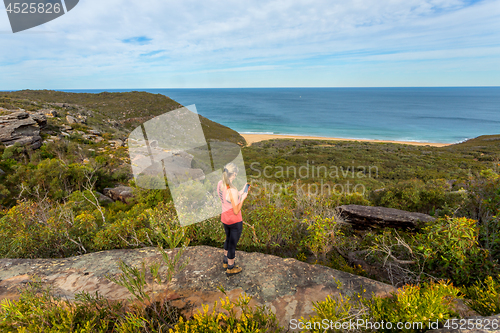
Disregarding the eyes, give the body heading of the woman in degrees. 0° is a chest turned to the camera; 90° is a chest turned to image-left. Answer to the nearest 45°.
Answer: approximately 225°

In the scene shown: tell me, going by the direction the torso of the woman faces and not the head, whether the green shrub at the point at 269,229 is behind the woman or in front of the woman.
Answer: in front

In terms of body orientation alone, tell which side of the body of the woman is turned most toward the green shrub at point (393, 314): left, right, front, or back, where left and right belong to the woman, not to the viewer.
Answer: right

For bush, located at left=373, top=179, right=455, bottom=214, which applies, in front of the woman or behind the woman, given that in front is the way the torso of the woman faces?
in front

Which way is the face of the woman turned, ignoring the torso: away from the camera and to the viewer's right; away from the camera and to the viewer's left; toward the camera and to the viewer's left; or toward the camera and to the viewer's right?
away from the camera and to the viewer's right

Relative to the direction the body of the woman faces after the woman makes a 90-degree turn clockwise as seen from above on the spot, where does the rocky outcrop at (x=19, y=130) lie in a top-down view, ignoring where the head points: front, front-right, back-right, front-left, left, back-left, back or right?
back

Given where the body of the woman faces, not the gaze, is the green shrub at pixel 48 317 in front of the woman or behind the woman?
behind

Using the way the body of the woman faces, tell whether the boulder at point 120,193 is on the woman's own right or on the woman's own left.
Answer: on the woman's own left

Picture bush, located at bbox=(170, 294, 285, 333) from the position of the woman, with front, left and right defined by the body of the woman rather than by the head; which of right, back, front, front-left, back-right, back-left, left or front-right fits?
back-right

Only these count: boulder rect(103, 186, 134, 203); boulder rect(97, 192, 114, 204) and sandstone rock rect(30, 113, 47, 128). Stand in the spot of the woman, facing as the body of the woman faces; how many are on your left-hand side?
3
